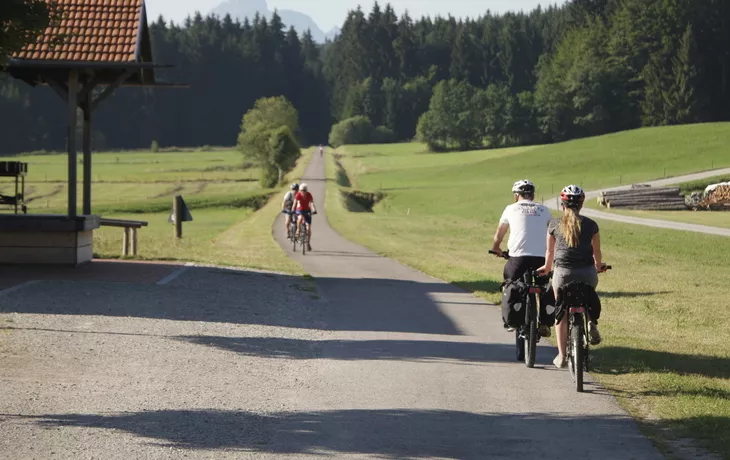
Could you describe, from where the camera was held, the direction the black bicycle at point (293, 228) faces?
facing the viewer

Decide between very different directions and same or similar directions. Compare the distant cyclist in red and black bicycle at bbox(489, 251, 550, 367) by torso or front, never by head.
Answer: very different directions

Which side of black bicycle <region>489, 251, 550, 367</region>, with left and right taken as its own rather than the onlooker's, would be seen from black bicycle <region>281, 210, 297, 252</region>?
front

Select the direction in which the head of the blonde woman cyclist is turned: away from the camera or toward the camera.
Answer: away from the camera

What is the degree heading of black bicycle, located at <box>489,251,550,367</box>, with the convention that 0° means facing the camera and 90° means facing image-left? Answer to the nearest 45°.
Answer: approximately 180°

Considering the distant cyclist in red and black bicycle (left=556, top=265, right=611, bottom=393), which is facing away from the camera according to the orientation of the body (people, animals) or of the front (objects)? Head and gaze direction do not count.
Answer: the black bicycle

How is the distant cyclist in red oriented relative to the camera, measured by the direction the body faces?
toward the camera

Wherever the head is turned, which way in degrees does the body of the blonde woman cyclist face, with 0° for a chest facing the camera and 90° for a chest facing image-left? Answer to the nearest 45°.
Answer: approximately 180°

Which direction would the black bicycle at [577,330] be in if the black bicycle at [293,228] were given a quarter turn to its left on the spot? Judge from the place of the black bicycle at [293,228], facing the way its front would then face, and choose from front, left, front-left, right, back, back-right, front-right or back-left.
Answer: right

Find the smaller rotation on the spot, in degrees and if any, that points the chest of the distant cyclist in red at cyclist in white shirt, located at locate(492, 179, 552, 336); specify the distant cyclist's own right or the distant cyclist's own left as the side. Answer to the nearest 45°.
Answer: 0° — they already face them

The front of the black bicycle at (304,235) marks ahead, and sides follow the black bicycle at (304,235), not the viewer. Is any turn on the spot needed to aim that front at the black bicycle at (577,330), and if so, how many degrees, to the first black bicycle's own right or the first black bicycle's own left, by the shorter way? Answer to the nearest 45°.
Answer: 0° — it already faces it

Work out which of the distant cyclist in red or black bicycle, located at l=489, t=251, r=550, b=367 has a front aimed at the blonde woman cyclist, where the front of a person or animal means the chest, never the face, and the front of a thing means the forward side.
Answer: the distant cyclist in red

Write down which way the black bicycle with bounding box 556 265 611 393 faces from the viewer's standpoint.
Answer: facing away from the viewer

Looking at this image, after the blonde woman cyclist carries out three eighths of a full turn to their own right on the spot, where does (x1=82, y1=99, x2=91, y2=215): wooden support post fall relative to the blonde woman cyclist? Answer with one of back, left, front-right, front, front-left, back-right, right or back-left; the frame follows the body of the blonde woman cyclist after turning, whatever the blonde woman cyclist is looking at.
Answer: back

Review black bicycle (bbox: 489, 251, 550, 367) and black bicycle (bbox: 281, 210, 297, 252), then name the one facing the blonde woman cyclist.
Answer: black bicycle (bbox: 281, 210, 297, 252)
